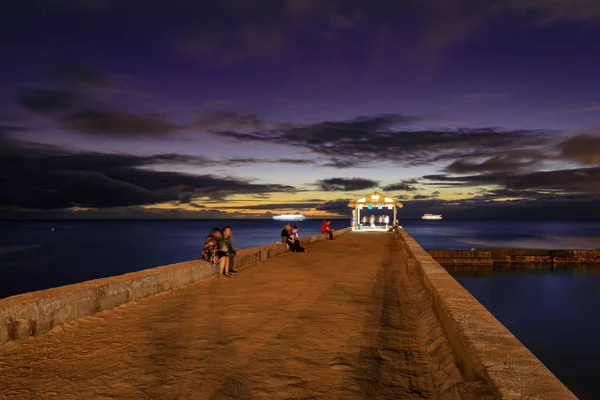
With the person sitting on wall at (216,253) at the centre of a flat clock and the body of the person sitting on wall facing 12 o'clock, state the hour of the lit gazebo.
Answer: The lit gazebo is roughly at 10 o'clock from the person sitting on wall.

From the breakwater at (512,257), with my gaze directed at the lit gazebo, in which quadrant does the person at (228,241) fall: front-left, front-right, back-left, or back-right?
back-left

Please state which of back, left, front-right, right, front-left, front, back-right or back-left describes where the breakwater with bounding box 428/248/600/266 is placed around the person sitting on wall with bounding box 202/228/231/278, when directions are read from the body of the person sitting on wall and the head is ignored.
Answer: front-left

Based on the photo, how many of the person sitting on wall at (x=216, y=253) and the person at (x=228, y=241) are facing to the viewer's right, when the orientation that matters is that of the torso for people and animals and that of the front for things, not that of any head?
2

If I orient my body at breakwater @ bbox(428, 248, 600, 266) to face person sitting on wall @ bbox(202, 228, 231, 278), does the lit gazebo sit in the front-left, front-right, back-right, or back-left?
back-right

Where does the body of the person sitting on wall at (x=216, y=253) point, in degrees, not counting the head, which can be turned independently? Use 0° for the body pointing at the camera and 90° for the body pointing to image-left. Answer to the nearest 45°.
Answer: approximately 270°
